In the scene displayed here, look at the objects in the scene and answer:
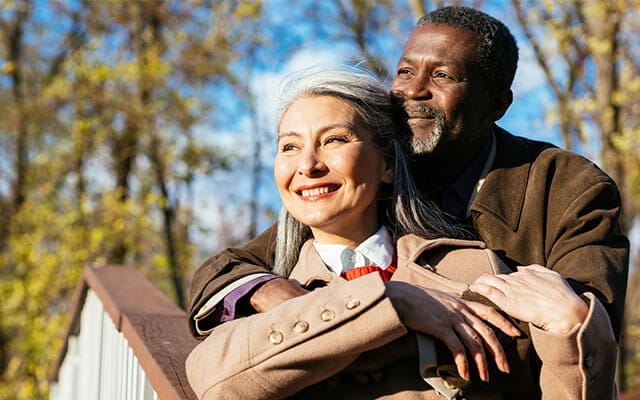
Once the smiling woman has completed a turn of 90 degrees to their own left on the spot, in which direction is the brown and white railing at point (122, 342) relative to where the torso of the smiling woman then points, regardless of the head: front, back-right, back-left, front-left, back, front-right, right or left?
back

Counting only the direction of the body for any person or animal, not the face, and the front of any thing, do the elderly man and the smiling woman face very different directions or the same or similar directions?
same or similar directions

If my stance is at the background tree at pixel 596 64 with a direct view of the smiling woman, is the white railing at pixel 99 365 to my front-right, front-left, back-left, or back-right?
front-right

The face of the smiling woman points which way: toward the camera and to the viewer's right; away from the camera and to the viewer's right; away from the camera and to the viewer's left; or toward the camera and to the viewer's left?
toward the camera and to the viewer's left

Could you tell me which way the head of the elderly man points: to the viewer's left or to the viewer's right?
to the viewer's left

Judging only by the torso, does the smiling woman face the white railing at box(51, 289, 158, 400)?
no

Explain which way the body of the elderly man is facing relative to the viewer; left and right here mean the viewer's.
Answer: facing the viewer and to the left of the viewer

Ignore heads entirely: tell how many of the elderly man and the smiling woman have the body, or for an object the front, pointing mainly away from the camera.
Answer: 0

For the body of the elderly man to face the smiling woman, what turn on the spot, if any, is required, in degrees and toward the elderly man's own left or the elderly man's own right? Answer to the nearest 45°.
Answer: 0° — they already face them

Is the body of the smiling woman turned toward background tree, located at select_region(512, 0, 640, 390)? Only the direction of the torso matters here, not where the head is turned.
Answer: no

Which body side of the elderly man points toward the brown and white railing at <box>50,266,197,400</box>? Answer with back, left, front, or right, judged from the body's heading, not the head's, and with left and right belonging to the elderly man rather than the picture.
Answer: right

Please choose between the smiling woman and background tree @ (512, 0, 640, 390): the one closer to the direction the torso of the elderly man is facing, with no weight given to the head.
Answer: the smiling woman
